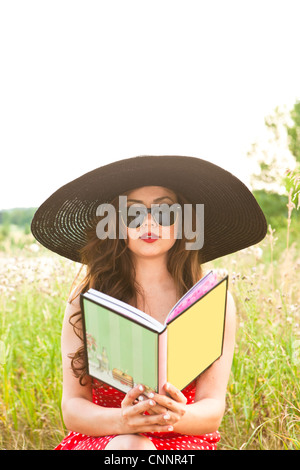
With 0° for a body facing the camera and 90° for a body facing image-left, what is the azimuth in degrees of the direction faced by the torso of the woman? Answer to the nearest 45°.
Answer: approximately 0°
